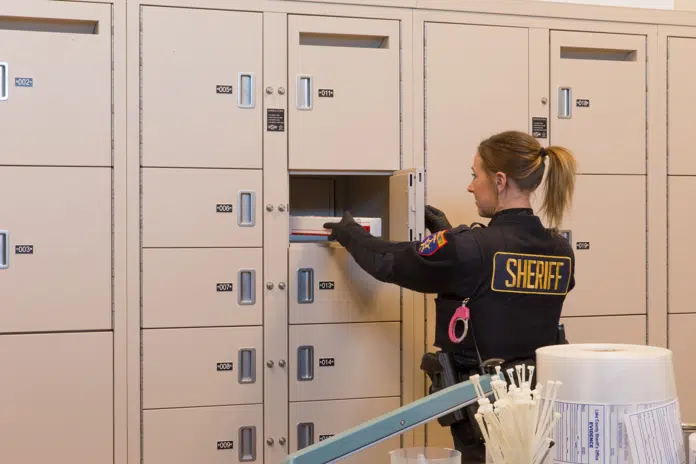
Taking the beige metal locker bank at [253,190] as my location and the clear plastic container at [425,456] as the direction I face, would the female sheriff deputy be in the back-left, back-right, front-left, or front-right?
front-left

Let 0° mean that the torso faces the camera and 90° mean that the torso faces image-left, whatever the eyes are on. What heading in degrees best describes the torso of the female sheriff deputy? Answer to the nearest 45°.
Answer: approximately 135°

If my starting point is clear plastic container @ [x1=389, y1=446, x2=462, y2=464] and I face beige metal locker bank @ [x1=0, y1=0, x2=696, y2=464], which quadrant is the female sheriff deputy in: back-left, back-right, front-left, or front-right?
front-right

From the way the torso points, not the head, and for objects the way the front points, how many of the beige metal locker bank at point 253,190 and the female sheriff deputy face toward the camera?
1

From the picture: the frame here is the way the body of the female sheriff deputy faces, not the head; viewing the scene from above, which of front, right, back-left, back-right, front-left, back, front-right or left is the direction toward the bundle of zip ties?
back-left

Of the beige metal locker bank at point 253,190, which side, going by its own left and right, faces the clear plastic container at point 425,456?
front

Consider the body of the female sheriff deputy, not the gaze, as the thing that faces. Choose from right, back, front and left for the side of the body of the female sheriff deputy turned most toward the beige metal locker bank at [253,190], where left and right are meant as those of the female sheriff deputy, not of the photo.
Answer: front

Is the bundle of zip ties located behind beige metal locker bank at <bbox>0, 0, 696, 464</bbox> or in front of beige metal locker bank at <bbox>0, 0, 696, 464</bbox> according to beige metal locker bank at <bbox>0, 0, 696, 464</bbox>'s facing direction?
in front

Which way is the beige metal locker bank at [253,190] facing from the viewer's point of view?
toward the camera
